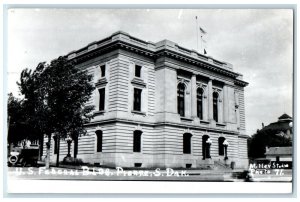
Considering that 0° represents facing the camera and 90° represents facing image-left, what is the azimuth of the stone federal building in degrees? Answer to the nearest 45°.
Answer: approximately 315°
